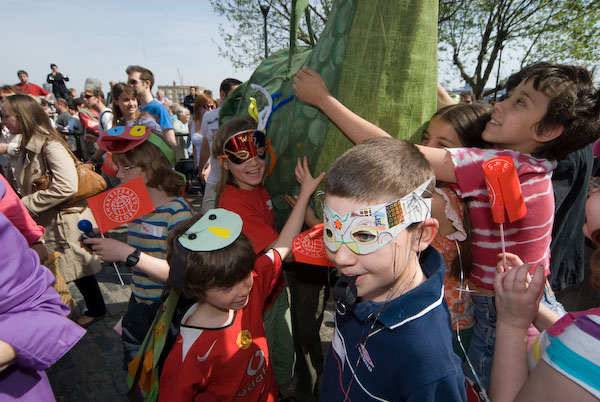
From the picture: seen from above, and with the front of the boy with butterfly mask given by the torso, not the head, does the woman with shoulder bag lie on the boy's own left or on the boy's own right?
on the boy's own right

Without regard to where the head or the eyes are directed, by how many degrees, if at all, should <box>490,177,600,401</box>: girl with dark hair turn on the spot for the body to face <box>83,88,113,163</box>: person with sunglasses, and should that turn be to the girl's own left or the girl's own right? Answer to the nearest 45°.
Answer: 0° — they already face them

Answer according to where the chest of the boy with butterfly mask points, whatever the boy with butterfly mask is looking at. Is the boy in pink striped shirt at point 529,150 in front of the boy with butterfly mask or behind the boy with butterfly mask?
behind

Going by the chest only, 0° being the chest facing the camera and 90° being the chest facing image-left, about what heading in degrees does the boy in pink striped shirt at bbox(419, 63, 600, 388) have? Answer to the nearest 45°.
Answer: approximately 90°

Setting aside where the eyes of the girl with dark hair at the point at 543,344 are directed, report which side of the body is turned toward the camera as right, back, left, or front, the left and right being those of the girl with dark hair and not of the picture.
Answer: left
